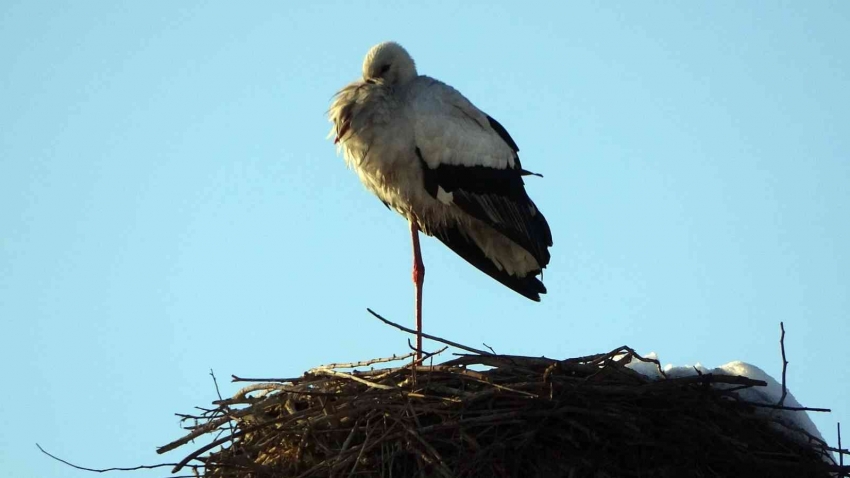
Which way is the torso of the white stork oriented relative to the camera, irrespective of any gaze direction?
to the viewer's left
